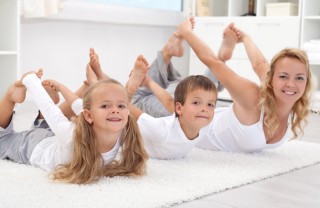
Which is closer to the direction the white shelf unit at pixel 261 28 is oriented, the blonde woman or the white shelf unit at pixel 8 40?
the blonde woman

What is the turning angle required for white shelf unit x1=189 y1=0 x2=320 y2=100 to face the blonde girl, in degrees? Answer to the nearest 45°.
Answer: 0° — it already faces them

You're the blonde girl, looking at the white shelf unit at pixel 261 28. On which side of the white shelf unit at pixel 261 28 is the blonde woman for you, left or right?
right

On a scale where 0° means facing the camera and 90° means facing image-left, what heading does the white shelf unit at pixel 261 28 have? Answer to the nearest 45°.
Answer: approximately 0°

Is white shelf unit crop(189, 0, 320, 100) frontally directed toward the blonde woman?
yes

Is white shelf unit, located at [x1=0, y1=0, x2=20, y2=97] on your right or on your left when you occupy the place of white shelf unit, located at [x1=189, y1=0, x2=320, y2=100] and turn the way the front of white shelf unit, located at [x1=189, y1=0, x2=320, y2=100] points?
on your right

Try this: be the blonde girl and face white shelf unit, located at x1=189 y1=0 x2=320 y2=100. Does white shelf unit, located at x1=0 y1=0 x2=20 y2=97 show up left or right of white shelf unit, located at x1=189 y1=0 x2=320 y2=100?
left

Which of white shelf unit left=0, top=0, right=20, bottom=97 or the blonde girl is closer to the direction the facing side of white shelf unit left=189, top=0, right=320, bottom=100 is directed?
the blonde girl
